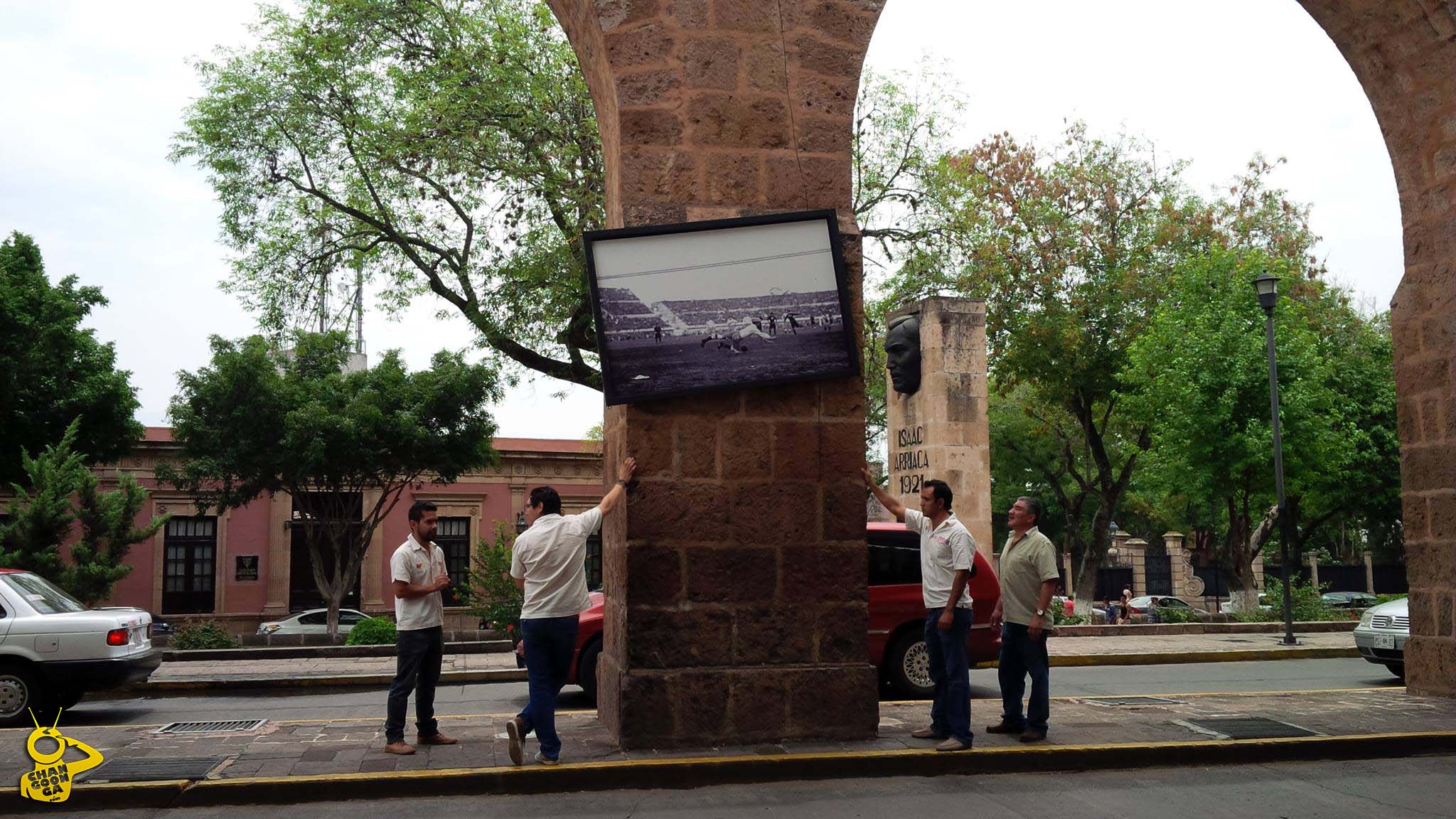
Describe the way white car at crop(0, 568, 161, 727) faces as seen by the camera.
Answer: facing to the left of the viewer

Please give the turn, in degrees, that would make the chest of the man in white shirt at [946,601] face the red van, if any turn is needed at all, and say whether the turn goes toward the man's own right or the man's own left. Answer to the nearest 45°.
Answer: approximately 135° to the man's own right

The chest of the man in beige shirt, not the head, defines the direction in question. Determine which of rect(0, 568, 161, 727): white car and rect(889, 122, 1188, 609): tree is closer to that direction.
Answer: the white car

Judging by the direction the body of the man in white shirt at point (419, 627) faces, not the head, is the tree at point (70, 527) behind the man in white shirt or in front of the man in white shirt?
behind

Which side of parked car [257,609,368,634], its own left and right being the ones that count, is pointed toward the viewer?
left

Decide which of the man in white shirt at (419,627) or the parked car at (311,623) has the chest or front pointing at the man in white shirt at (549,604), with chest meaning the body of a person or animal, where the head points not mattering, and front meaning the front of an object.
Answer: the man in white shirt at (419,627)

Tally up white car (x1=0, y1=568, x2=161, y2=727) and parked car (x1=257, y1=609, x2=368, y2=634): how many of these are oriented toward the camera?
0

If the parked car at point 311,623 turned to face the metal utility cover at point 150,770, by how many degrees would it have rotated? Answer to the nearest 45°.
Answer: approximately 90° to its left

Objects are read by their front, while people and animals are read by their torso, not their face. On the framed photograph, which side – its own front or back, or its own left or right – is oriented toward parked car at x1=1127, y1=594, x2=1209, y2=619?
back

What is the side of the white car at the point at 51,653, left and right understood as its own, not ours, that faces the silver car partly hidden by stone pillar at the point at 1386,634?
back

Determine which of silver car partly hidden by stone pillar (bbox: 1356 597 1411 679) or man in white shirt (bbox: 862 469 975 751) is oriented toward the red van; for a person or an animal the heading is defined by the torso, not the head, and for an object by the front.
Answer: the silver car partly hidden by stone pillar
